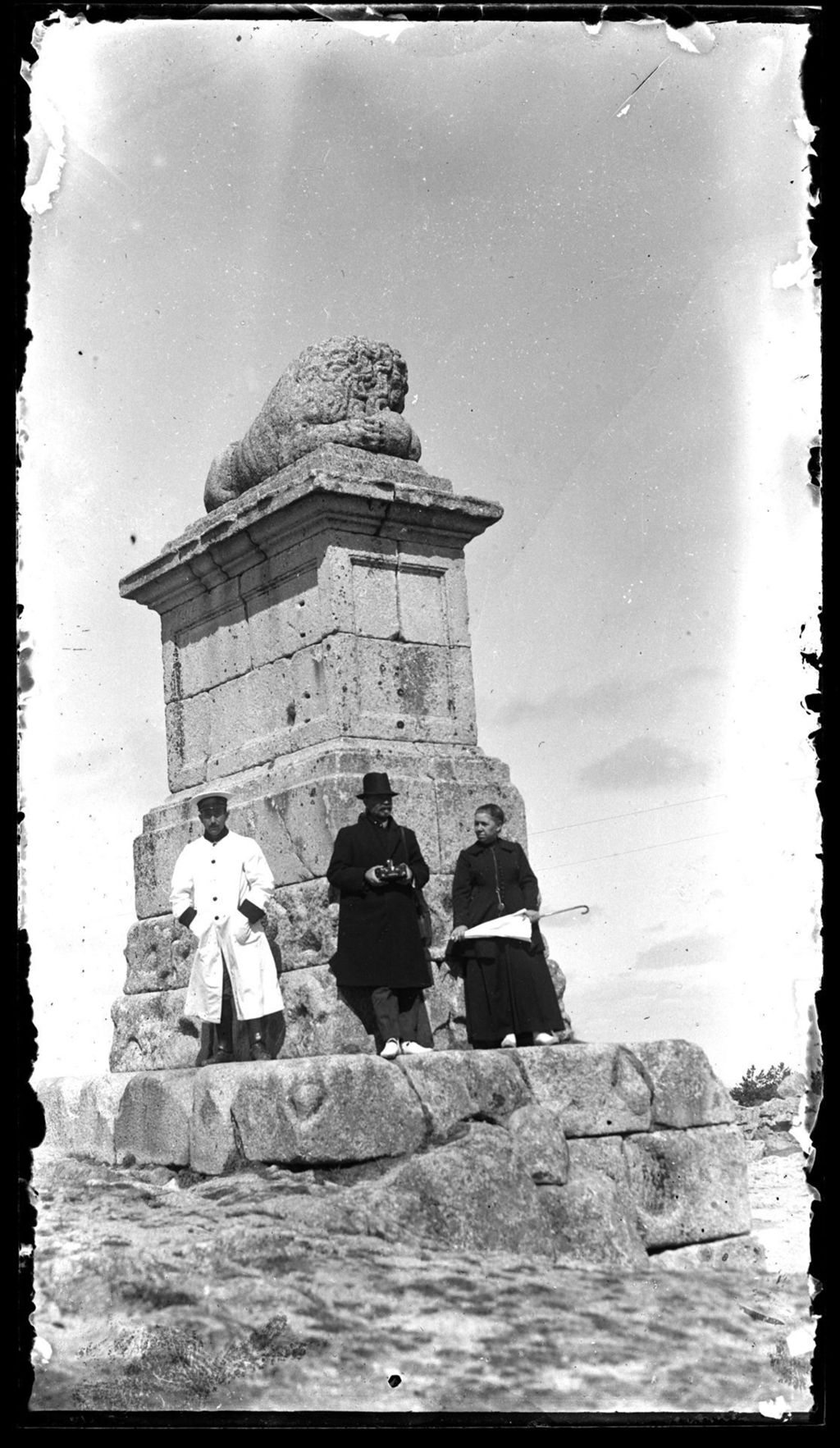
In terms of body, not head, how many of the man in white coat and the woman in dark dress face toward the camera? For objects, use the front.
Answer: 2

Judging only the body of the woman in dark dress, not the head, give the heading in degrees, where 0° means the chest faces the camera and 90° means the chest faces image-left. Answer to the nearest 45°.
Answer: approximately 0°

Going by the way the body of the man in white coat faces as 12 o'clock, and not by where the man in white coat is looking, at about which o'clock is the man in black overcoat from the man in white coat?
The man in black overcoat is roughly at 10 o'clock from the man in white coat.

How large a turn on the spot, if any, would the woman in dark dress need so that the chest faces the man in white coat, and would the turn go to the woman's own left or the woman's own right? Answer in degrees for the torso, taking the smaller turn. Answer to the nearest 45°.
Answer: approximately 90° to the woman's own right

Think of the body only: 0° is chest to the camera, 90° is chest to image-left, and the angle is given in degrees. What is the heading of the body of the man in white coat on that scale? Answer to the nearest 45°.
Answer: approximately 0°
